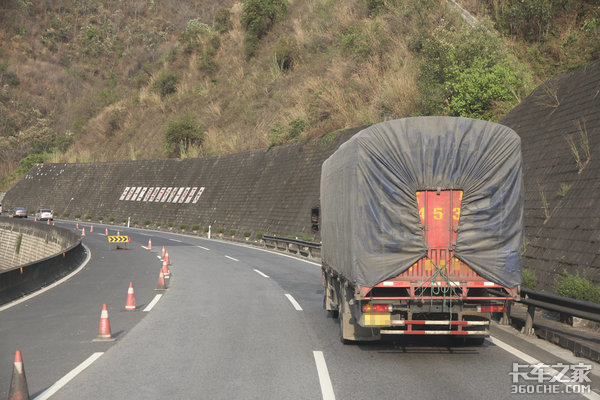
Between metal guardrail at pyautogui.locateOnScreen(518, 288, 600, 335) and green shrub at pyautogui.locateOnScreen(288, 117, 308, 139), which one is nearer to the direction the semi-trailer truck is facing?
the green shrub

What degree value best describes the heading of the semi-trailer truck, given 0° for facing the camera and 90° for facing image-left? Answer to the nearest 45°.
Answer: approximately 180°

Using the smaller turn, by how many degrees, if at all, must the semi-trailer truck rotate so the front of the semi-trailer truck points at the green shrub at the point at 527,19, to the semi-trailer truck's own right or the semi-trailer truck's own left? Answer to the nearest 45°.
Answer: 0° — it already faces it

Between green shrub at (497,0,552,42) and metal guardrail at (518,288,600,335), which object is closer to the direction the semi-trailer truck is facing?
the green shrub

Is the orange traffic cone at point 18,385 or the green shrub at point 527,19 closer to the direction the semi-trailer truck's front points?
the green shrub

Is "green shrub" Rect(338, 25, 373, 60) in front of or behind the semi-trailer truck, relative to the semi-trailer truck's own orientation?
in front

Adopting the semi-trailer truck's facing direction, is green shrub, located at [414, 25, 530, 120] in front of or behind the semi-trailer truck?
in front

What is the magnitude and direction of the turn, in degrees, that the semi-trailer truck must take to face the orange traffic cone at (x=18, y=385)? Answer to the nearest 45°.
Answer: approximately 135° to its left

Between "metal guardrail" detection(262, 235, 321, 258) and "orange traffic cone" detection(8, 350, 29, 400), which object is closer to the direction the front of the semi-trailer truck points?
the metal guardrail

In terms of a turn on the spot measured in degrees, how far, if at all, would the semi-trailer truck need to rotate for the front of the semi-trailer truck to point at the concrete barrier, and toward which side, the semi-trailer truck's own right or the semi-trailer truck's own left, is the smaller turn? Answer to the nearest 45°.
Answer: approximately 45° to the semi-trailer truck's own left

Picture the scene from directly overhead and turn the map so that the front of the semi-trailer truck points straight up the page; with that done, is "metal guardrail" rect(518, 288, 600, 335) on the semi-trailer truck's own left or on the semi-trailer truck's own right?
on the semi-trailer truck's own right

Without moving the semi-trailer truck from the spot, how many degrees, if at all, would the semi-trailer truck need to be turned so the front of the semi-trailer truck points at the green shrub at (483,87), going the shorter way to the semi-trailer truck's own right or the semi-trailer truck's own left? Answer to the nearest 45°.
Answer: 0° — it already faces it

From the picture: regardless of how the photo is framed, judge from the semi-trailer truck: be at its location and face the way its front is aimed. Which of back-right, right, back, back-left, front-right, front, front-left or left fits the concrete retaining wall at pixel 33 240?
front-left

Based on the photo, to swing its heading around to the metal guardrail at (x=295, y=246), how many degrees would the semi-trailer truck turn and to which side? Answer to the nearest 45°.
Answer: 0° — it already faces it
